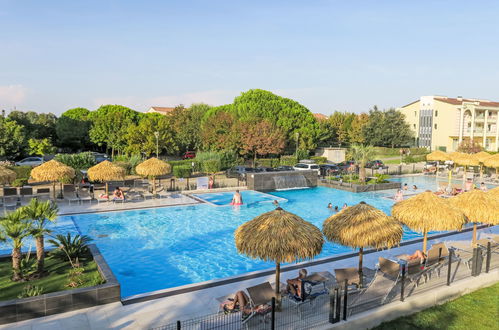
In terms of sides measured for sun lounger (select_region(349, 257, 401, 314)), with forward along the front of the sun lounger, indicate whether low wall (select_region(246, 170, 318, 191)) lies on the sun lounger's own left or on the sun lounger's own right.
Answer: on the sun lounger's own right

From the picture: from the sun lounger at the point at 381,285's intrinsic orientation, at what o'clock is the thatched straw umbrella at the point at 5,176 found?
The thatched straw umbrella is roughly at 2 o'clock from the sun lounger.

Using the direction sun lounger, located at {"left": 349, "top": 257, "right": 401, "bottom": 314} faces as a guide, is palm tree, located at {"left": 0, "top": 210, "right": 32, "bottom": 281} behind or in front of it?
in front

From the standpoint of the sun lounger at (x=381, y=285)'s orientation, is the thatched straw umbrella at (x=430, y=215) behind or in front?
behind

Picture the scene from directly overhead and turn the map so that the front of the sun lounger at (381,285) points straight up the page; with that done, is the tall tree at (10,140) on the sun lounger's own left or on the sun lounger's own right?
on the sun lounger's own right

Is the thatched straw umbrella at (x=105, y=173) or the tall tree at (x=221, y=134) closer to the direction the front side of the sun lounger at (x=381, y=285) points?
the thatched straw umbrella

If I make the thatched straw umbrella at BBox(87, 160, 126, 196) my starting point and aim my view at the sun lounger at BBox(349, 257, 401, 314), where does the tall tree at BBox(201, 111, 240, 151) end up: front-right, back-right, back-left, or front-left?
back-left

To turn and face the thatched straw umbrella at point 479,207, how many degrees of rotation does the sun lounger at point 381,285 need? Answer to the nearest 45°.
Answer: approximately 180°

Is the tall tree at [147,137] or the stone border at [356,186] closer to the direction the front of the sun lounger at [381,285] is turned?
the tall tree

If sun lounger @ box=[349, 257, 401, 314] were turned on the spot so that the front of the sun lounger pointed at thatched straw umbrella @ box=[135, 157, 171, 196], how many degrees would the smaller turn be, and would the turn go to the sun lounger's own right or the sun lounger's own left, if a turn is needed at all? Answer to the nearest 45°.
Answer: approximately 90° to the sun lounger's own right
